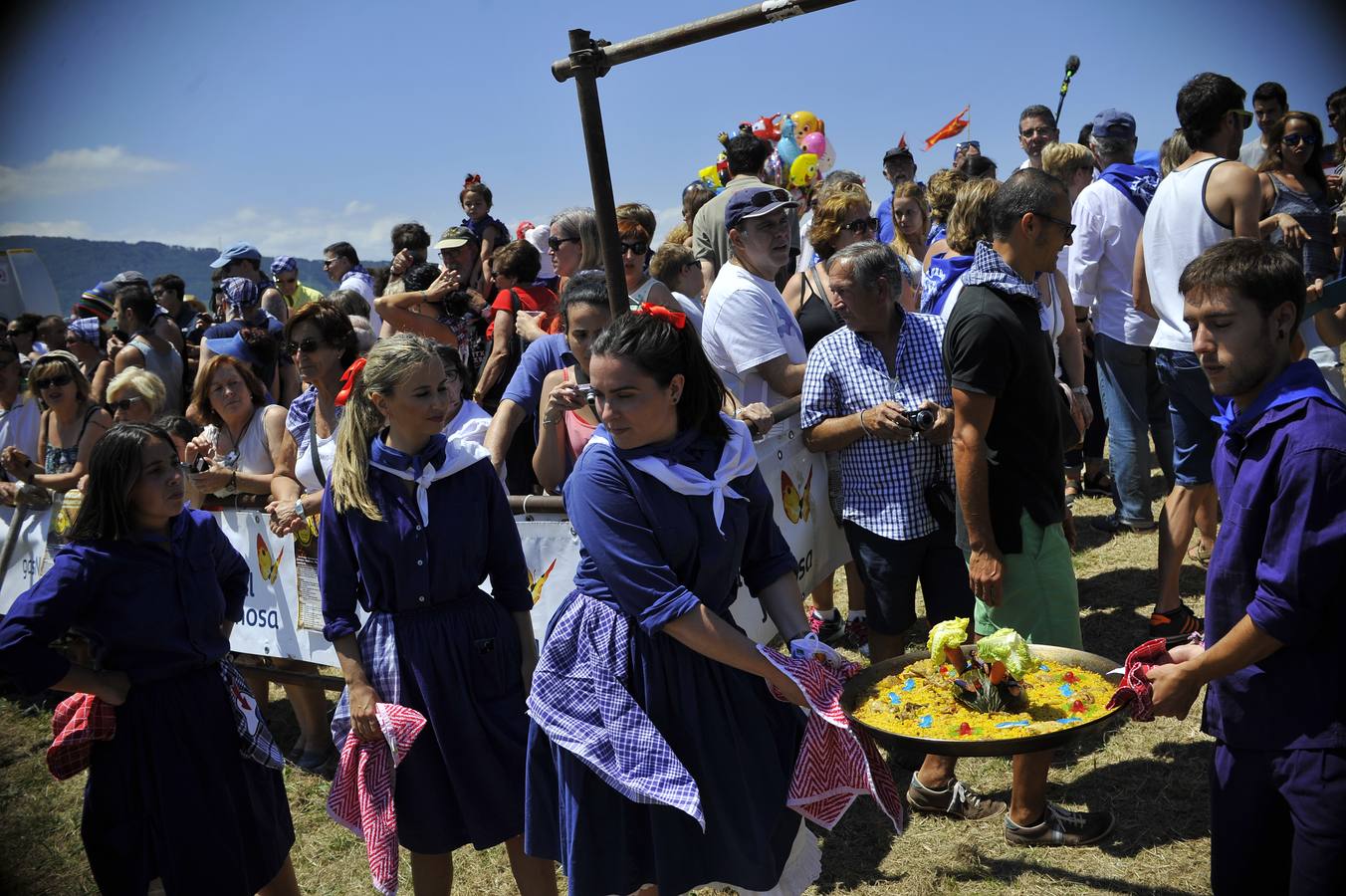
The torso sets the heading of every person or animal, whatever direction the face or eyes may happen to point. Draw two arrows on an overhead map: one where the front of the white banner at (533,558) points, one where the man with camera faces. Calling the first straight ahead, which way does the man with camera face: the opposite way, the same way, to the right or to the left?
the same way

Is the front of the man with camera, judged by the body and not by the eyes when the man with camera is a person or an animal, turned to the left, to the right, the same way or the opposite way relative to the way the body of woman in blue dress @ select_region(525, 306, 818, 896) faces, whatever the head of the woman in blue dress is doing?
the same way

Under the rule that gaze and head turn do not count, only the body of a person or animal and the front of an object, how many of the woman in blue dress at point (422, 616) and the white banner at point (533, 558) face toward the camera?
2

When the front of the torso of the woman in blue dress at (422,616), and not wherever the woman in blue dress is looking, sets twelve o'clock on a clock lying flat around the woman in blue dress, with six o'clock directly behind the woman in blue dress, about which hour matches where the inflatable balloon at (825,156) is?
The inflatable balloon is roughly at 7 o'clock from the woman in blue dress.

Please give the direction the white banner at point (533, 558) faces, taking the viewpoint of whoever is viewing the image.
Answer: facing the viewer

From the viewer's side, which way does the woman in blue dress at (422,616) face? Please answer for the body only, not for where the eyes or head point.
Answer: toward the camera

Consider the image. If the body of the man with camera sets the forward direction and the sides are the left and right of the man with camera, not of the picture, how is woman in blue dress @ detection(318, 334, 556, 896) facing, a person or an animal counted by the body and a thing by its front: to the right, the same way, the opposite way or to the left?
the same way

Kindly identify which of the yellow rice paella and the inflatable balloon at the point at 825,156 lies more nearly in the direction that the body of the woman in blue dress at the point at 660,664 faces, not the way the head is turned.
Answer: the yellow rice paella

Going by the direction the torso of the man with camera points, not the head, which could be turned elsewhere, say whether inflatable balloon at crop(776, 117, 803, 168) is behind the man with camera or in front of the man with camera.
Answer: behind

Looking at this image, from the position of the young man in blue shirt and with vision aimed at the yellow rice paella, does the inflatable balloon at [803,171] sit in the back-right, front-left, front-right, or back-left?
front-right

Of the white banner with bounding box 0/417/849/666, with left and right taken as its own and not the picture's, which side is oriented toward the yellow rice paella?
front

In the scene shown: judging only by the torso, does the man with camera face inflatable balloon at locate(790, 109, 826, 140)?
no

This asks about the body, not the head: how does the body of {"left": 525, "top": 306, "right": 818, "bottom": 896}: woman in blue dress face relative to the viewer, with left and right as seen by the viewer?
facing the viewer and to the right of the viewer

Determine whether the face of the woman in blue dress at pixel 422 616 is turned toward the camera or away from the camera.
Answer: toward the camera

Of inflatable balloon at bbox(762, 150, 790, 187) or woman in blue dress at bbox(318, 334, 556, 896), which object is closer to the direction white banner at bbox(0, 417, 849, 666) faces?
the woman in blue dress

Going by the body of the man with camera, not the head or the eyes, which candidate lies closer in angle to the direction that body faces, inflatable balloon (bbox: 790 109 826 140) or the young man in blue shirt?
the young man in blue shirt

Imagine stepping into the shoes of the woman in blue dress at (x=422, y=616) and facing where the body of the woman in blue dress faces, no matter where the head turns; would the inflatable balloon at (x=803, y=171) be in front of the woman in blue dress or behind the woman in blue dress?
behind
